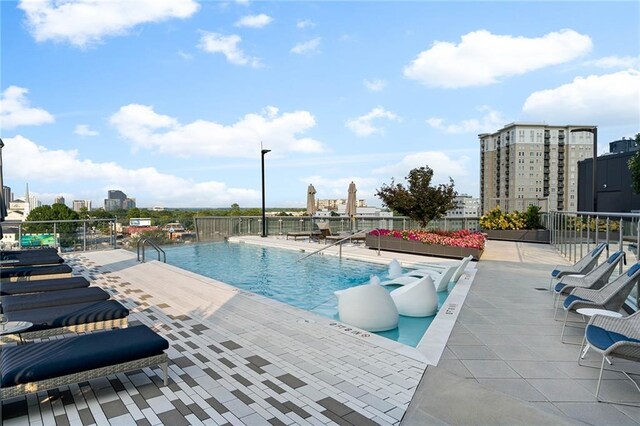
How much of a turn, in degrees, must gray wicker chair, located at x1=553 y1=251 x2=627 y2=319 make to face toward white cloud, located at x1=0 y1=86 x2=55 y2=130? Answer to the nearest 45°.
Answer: approximately 45° to its right

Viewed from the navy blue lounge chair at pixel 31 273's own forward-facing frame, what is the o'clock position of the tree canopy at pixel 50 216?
The tree canopy is roughly at 9 o'clock from the navy blue lounge chair.

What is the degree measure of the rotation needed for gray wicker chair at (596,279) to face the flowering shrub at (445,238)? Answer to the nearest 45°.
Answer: approximately 90° to its right

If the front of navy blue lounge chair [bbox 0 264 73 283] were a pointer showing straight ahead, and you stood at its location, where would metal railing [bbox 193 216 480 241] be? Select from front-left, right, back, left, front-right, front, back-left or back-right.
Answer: front-left

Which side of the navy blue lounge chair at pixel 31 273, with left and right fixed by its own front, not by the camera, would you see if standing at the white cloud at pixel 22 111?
left

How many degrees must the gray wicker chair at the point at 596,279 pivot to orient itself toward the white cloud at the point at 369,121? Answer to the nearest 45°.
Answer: approximately 90° to its right

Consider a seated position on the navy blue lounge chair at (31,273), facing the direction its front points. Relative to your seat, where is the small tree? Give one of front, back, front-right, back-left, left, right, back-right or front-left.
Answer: front

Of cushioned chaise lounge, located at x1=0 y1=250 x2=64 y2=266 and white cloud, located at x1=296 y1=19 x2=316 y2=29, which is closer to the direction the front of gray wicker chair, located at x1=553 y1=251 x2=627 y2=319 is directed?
the cushioned chaise lounge

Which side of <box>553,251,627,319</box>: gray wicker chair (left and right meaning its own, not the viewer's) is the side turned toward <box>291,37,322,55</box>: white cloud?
right

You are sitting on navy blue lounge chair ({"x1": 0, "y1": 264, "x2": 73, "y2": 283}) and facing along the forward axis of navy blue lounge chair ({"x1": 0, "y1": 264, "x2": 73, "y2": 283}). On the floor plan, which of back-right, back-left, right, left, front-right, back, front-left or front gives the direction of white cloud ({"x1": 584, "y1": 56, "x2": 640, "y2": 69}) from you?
front

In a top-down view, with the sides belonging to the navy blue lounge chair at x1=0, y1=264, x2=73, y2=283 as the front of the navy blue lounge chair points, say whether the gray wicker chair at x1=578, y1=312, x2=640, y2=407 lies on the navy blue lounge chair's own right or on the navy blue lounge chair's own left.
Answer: on the navy blue lounge chair's own right

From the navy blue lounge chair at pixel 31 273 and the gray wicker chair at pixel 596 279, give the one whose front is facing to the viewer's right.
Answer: the navy blue lounge chair

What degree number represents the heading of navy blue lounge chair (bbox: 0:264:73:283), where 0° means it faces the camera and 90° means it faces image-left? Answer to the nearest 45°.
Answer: approximately 270°

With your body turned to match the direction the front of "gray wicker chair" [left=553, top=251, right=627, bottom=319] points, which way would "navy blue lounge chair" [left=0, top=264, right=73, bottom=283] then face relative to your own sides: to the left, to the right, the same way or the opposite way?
the opposite way

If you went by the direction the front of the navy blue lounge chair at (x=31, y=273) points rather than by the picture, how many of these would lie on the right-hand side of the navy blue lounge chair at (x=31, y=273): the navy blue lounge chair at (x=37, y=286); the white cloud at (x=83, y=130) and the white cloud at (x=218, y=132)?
1

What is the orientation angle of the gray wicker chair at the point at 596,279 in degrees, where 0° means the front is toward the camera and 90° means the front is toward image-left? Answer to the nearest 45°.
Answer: approximately 45°

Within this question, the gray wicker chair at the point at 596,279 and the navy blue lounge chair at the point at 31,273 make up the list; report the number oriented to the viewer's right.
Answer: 1
